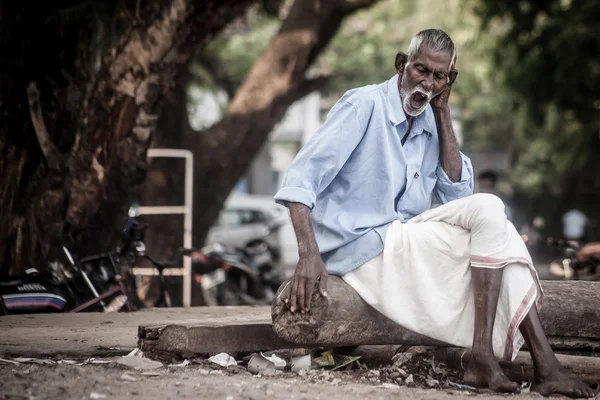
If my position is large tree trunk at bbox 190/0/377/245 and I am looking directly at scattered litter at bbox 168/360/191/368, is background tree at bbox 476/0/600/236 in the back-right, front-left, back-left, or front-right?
back-left

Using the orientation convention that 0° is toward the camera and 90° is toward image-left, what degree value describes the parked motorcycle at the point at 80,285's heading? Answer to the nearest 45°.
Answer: approximately 270°

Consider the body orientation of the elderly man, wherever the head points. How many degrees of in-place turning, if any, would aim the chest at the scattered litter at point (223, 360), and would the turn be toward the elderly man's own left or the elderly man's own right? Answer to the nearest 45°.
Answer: approximately 135° to the elderly man's own right

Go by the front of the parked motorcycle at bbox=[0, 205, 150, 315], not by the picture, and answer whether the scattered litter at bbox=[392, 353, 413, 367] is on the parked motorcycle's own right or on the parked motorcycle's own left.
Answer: on the parked motorcycle's own right

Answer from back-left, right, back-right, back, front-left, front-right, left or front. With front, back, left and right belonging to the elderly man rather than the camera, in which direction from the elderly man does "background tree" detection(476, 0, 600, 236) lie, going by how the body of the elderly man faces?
back-left

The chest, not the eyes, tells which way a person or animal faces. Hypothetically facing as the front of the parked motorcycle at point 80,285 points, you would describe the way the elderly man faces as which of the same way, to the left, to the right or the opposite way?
to the right
